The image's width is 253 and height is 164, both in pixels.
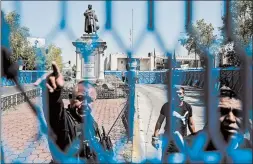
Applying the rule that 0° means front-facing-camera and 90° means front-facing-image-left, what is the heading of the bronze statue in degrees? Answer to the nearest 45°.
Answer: approximately 0°

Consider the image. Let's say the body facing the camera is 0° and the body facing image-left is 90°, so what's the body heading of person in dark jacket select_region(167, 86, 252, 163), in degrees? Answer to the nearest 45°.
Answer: approximately 0°
